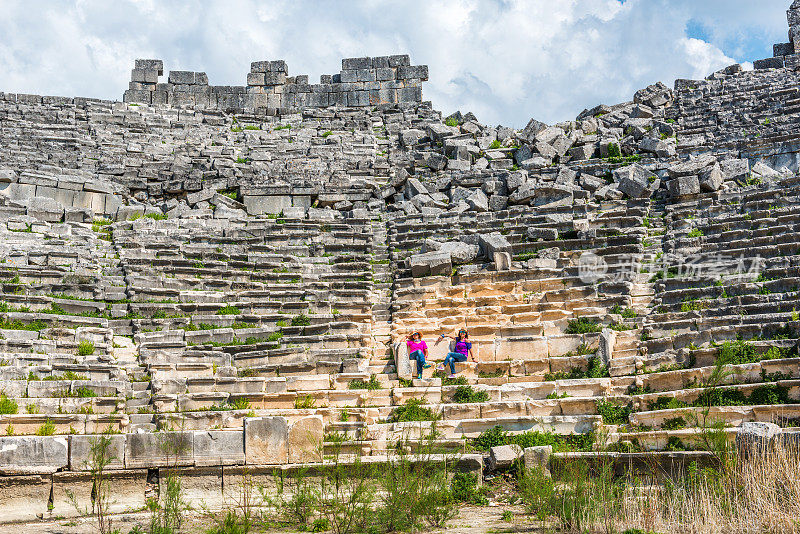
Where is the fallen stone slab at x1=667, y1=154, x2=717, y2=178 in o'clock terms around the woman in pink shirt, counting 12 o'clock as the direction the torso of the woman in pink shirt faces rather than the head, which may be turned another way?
The fallen stone slab is roughly at 8 o'clock from the woman in pink shirt.

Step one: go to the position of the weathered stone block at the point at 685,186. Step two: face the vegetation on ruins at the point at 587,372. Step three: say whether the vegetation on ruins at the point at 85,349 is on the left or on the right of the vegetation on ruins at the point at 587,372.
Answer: right

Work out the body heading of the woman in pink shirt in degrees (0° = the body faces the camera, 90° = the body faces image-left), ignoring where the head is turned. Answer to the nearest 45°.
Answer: approximately 0°

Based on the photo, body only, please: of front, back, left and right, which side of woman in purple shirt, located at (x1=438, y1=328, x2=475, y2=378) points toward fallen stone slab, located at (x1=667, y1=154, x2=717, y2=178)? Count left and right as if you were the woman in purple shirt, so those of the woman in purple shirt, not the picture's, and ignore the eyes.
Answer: back

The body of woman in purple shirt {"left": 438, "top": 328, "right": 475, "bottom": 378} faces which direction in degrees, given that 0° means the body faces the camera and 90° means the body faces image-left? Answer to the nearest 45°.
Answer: approximately 45°

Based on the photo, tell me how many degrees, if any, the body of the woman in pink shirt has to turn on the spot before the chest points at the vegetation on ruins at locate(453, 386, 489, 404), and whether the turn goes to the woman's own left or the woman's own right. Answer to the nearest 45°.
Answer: approximately 45° to the woman's own left
